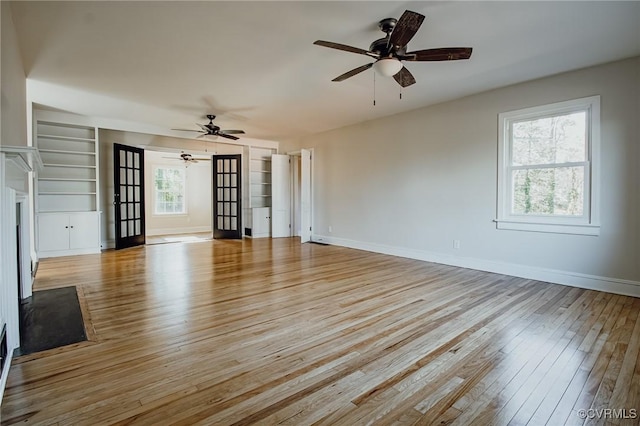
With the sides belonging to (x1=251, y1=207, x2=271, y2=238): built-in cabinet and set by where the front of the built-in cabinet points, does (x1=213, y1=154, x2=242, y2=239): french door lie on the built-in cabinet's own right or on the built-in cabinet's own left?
on the built-in cabinet's own right

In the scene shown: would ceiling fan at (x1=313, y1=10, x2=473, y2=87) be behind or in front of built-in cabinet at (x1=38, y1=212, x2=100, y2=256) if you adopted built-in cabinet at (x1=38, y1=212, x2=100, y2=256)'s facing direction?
in front

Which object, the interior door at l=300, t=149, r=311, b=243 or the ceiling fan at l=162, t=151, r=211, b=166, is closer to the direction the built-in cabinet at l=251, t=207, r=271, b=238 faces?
the interior door

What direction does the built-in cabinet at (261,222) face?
toward the camera

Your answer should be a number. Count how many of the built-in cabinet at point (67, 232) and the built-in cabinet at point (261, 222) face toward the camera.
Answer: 2

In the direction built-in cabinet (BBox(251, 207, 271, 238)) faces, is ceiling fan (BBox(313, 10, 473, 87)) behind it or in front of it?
in front

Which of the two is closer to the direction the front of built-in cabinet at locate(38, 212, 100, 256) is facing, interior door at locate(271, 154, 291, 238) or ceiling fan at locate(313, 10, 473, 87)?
the ceiling fan

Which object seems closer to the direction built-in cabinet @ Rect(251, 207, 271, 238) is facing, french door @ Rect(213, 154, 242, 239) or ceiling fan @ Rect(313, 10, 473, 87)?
the ceiling fan

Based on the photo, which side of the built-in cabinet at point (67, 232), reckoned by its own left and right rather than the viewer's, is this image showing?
front

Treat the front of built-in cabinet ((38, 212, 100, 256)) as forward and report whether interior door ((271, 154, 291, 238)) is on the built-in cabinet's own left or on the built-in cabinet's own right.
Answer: on the built-in cabinet's own left

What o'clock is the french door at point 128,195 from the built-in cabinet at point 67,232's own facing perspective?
The french door is roughly at 8 o'clock from the built-in cabinet.
